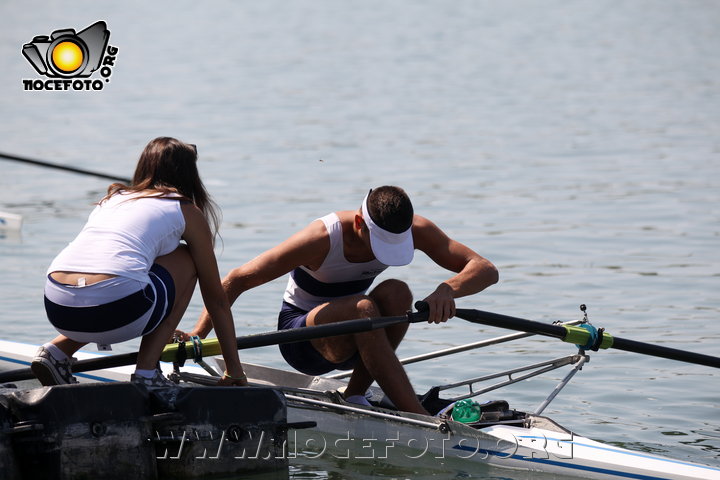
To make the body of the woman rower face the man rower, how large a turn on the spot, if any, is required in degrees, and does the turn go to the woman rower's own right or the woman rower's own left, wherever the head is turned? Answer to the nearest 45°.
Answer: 0° — they already face them

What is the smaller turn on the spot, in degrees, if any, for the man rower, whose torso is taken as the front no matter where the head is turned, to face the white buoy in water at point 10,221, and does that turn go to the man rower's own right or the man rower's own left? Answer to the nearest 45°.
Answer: approximately 180°

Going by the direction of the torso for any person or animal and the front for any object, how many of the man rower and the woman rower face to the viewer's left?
0

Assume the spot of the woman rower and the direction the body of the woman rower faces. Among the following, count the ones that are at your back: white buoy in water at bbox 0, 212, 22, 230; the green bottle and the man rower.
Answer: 0

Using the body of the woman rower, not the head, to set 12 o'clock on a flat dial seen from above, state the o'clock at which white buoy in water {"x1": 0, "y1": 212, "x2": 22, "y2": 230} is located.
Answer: The white buoy in water is roughly at 10 o'clock from the woman rower.

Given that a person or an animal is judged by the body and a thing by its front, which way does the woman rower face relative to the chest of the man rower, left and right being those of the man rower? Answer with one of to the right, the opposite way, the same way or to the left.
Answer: to the left

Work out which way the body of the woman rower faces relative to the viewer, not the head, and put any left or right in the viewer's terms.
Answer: facing away from the viewer and to the right of the viewer

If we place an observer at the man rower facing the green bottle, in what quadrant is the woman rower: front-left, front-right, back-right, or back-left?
back-right

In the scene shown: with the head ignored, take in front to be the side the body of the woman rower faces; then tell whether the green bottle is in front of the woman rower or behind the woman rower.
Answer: in front

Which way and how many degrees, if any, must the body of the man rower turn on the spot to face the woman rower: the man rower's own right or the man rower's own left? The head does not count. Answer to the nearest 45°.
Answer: approximately 90° to the man rower's own right
